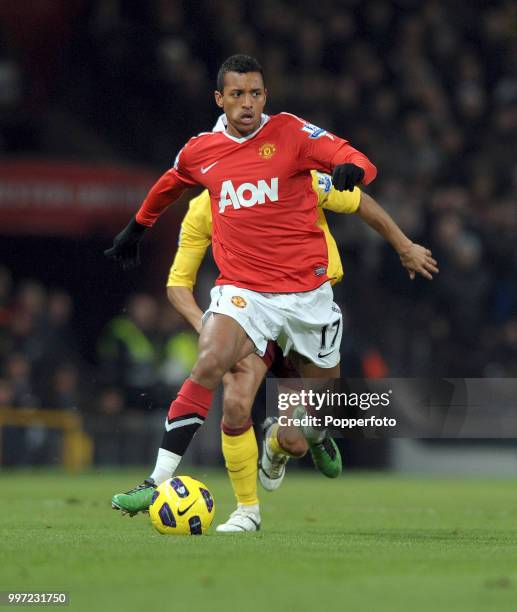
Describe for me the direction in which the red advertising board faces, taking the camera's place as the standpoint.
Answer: facing the viewer

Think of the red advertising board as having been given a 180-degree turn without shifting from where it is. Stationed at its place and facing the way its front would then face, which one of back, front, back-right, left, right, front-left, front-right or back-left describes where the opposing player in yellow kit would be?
back

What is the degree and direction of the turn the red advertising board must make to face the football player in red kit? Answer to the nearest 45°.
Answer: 0° — it already faces them
